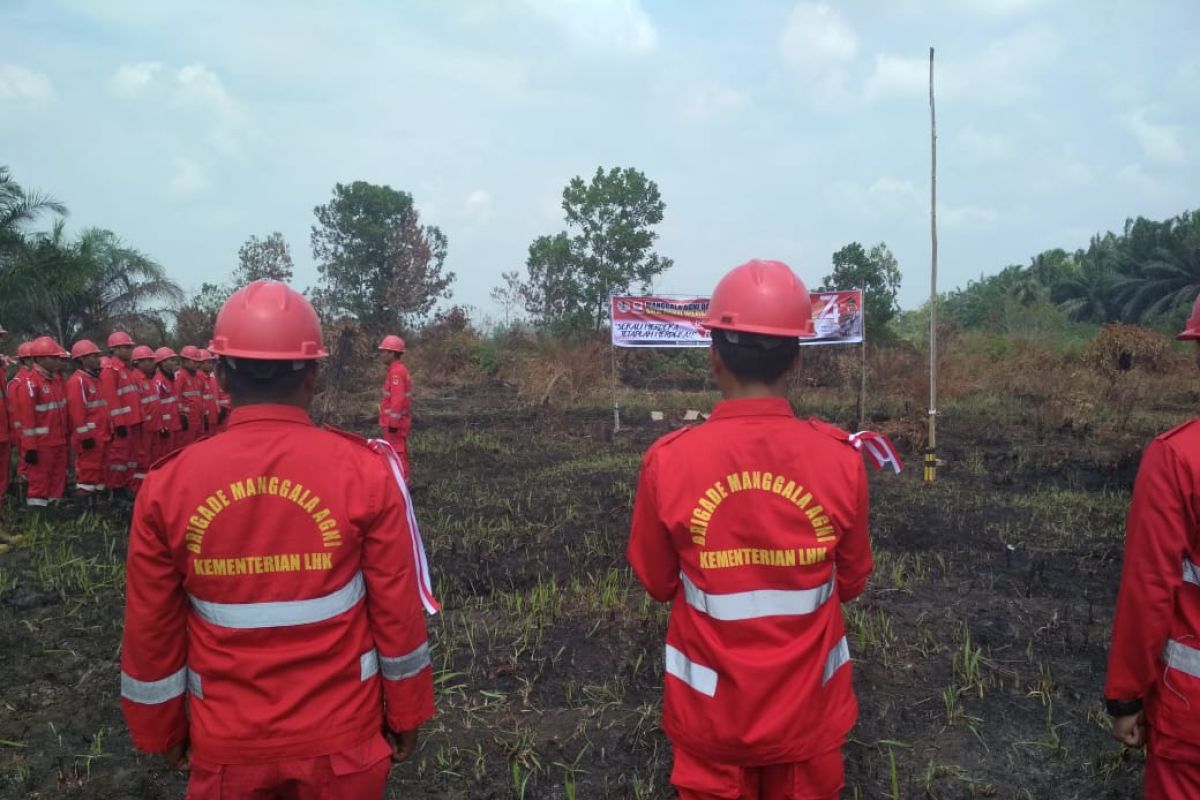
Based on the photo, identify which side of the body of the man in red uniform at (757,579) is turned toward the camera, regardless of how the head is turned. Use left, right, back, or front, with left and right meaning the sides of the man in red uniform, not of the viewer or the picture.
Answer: back

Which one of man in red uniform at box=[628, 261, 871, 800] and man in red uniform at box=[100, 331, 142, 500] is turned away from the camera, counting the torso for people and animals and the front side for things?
man in red uniform at box=[628, 261, 871, 800]

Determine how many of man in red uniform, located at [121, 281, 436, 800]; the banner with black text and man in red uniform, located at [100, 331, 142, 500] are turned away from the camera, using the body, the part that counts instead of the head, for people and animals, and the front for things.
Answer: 1

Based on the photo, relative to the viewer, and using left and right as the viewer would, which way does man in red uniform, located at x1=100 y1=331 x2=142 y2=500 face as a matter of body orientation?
facing to the right of the viewer

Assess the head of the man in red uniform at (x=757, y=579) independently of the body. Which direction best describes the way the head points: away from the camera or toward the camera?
away from the camera

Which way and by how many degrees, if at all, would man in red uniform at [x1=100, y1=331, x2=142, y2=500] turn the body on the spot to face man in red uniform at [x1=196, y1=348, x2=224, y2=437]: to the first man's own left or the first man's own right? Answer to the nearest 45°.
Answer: approximately 45° to the first man's own left

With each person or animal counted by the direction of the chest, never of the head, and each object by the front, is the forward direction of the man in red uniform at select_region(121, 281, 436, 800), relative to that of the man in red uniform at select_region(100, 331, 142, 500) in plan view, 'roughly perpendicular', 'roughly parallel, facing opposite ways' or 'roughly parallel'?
roughly perpendicular

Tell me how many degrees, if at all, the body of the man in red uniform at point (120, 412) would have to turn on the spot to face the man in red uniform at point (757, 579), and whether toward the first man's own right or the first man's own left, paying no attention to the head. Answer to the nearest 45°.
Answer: approximately 90° to the first man's own right

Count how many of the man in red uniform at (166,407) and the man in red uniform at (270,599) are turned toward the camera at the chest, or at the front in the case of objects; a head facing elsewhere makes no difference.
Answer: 0

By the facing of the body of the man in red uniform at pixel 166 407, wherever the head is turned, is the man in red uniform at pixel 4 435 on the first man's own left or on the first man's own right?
on the first man's own right

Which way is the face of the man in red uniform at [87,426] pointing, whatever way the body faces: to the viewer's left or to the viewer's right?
to the viewer's right

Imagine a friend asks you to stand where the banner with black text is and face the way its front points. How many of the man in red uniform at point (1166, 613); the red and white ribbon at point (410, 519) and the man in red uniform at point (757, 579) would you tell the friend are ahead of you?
3

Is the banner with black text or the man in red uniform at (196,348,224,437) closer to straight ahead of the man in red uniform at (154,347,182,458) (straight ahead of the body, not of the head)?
the banner with black text

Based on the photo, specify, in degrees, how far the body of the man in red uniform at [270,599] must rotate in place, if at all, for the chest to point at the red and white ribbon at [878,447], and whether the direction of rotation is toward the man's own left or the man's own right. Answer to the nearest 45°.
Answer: approximately 90° to the man's own right
